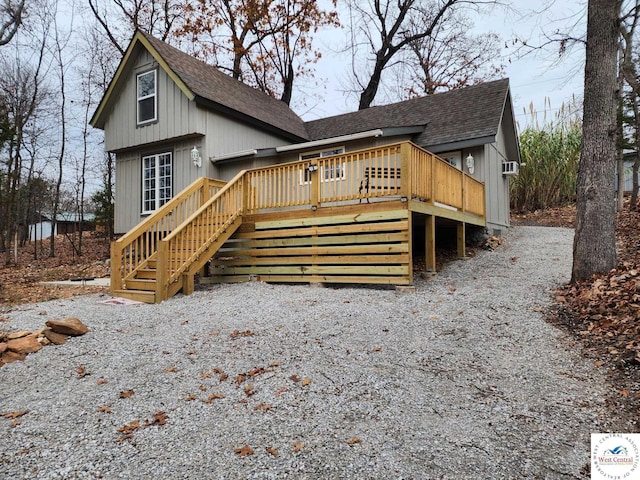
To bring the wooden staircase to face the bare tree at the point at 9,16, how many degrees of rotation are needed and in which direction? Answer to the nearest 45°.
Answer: approximately 90° to its right

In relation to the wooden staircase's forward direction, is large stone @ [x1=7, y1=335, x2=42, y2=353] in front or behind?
in front

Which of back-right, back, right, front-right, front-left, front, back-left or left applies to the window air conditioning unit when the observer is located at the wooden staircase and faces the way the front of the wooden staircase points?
back-left

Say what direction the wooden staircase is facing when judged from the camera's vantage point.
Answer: facing the viewer and to the left of the viewer

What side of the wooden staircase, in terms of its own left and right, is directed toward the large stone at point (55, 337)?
front

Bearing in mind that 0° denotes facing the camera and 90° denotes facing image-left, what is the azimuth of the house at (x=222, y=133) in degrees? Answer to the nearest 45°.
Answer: approximately 45°

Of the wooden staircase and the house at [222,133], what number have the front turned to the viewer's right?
0

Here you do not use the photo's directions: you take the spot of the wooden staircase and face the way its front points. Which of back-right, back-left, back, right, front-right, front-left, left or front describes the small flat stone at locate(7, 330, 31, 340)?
front

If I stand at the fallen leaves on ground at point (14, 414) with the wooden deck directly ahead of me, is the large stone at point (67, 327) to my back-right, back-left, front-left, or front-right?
front-left

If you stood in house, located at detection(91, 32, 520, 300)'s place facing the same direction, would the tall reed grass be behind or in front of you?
behind

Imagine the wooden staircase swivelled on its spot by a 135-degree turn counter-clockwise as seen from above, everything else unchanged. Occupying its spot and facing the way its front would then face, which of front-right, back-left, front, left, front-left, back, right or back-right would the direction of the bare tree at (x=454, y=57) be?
front-left

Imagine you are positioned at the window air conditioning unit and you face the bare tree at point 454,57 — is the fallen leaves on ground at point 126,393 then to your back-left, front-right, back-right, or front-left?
back-left

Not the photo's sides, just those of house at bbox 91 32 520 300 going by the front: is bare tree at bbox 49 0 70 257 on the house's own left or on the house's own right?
on the house's own right

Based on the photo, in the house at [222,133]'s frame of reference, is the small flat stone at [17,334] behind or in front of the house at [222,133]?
in front
